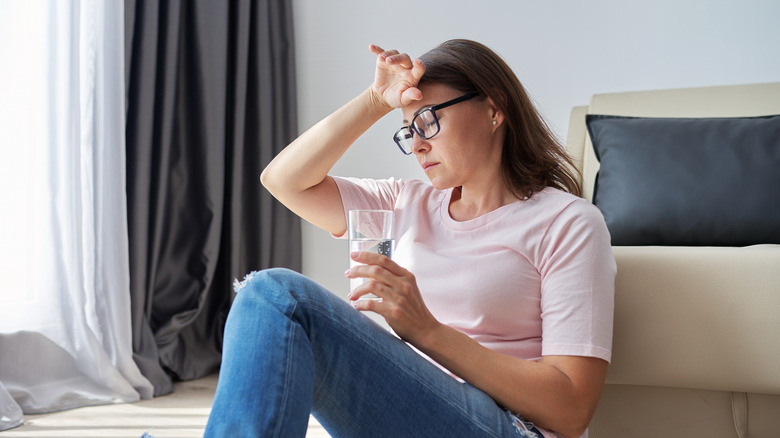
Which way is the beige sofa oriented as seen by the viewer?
toward the camera

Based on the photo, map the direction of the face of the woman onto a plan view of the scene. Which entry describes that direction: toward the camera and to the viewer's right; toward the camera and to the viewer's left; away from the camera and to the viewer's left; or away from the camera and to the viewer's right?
toward the camera and to the viewer's left

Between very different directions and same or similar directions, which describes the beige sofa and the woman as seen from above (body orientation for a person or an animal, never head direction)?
same or similar directions

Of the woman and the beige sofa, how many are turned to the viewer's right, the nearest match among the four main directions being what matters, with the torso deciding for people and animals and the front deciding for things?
0

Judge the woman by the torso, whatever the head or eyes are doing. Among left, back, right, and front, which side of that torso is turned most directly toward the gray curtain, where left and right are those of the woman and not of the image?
right

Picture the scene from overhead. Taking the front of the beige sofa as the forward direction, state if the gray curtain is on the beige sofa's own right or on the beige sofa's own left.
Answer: on the beige sofa's own right

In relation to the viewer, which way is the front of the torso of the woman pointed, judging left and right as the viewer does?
facing the viewer and to the left of the viewer

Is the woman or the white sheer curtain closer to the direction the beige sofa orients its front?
the woman

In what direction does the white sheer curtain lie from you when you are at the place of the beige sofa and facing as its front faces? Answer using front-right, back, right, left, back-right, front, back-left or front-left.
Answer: right

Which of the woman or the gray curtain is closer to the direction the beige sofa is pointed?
the woman
